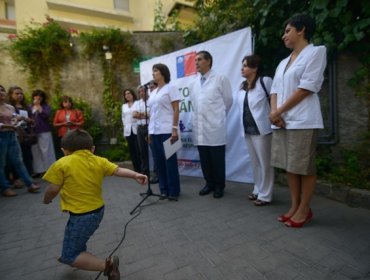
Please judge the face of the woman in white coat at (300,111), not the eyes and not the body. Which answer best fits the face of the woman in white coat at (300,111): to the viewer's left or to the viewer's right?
to the viewer's left

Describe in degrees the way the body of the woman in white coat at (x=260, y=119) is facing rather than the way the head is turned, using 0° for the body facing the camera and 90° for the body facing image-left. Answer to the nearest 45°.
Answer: approximately 45°

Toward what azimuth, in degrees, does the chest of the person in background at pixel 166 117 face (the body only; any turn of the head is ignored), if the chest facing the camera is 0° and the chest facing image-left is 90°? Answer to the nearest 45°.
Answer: approximately 45°

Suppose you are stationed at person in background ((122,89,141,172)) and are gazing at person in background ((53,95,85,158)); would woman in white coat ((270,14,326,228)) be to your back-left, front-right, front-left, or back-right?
back-left

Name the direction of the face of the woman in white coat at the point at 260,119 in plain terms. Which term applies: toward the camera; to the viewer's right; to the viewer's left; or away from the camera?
to the viewer's left

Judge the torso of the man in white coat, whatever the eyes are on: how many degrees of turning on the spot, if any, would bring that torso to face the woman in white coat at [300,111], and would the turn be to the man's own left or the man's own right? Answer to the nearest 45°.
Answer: approximately 90° to the man's own left

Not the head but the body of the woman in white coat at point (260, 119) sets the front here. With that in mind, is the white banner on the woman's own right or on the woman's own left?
on the woman's own right

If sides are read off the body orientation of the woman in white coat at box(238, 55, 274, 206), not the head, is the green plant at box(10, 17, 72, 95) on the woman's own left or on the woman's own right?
on the woman's own right

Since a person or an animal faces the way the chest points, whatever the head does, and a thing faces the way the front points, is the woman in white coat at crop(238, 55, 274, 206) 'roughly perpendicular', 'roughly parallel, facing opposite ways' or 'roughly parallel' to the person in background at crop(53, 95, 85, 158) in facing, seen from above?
roughly perpendicular

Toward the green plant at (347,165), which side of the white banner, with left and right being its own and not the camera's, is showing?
left

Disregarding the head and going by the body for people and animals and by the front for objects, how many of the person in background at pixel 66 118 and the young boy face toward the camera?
1

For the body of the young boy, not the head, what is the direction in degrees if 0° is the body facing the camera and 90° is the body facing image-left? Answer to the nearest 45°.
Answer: approximately 135°
